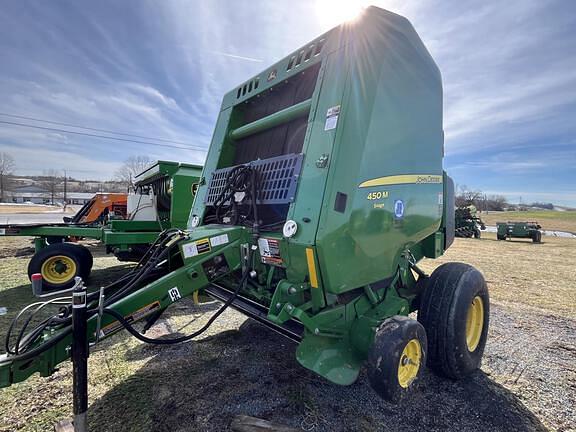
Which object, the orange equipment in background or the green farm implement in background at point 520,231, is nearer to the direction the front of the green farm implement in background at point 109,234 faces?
the orange equipment in background

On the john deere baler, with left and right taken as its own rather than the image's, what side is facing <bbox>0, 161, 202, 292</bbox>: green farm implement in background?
right

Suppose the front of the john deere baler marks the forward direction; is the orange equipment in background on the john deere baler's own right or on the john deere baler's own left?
on the john deere baler's own right

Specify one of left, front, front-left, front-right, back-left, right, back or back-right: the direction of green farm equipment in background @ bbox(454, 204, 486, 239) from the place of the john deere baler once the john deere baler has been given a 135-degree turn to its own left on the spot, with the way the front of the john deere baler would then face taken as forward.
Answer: front-left
